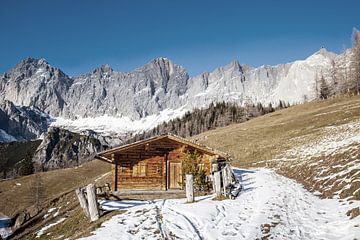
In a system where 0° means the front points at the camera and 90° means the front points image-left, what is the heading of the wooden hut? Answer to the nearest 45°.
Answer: approximately 0°

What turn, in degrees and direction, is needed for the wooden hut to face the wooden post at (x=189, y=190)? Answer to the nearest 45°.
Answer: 0° — it already faces it

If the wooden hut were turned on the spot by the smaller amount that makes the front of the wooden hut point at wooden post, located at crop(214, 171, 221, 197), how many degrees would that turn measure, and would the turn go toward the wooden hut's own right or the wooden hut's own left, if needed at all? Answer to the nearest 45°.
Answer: approximately 45° to the wooden hut's own left

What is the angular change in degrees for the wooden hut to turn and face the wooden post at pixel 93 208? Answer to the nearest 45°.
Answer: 0° — it already faces it
